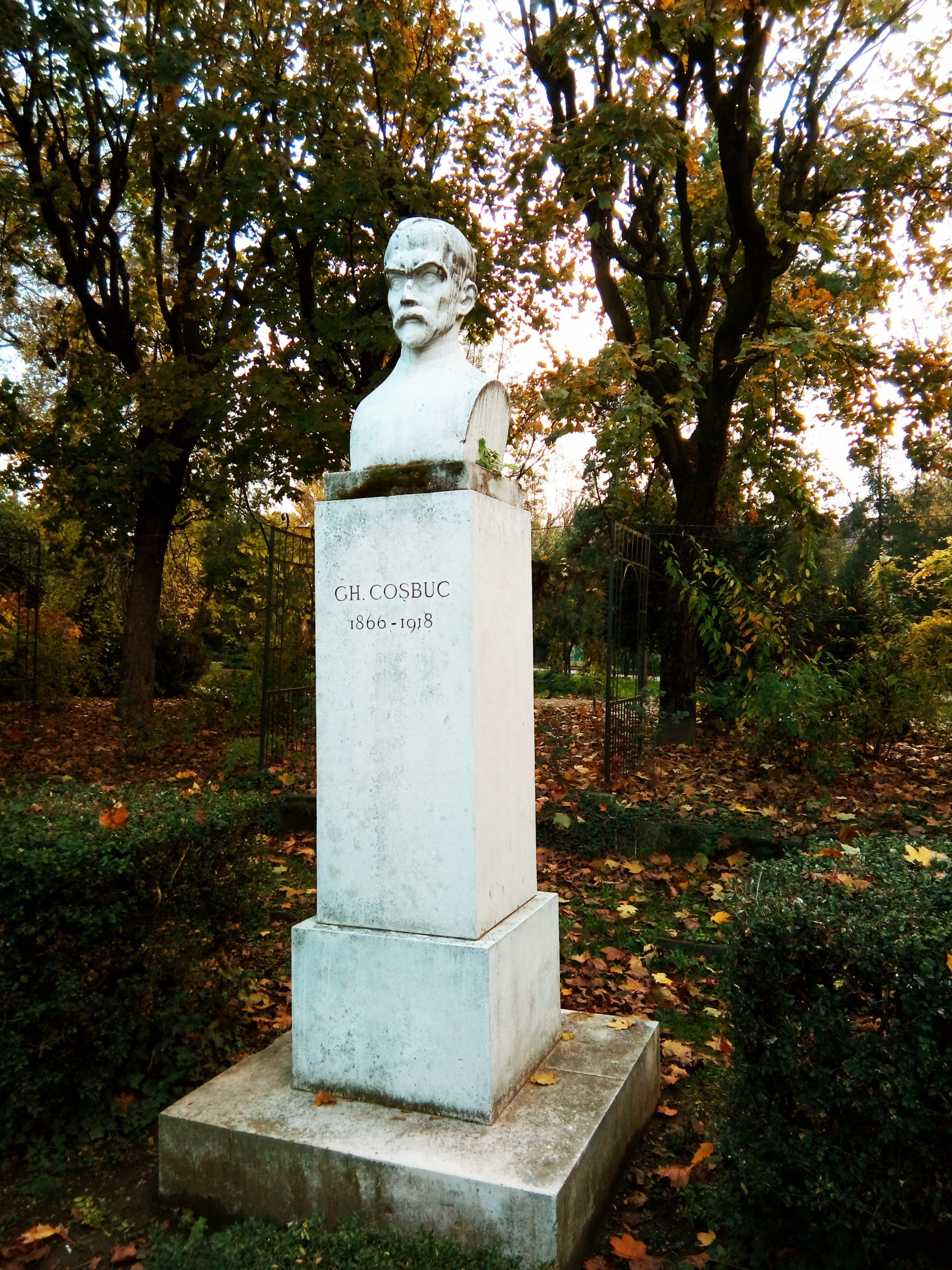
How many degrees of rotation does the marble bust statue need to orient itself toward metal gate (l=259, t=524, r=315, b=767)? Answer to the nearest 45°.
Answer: approximately 135° to its right

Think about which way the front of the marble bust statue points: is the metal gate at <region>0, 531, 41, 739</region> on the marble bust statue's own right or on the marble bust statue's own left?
on the marble bust statue's own right

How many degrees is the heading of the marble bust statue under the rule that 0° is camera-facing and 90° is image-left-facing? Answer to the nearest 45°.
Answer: approximately 45°

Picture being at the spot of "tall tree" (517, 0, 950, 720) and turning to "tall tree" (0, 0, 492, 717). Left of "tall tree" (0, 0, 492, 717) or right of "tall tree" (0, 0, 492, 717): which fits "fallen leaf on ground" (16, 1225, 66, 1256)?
left

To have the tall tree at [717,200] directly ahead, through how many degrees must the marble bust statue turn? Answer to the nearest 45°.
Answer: approximately 180°

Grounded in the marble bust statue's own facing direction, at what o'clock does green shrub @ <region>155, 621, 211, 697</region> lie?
The green shrub is roughly at 4 o'clock from the marble bust statue.
